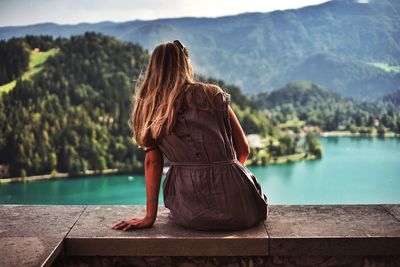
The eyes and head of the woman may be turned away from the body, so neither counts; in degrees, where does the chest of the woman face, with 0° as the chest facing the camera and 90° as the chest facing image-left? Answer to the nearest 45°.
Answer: approximately 180°

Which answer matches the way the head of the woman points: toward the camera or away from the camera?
away from the camera
